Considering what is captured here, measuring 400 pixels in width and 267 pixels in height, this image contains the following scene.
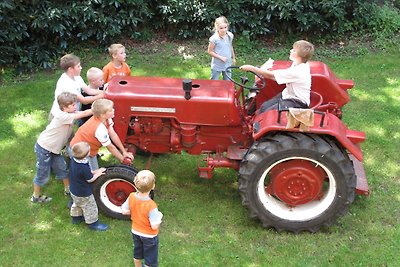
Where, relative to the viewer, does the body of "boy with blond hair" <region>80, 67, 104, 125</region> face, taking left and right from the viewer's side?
facing to the right of the viewer

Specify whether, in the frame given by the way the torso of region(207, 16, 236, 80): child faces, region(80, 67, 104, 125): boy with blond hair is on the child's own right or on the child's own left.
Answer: on the child's own right

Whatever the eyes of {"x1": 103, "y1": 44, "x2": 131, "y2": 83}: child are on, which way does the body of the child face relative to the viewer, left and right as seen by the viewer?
facing the viewer and to the right of the viewer

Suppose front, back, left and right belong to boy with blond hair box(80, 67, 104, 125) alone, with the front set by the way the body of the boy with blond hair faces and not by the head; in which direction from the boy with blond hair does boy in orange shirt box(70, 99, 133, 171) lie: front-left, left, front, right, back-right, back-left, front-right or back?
right

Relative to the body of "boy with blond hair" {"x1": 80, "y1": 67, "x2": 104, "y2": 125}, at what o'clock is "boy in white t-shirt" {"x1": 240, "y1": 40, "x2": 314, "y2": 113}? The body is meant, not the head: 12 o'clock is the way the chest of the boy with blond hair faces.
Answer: The boy in white t-shirt is roughly at 1 o'clock from the boy with blond hair.

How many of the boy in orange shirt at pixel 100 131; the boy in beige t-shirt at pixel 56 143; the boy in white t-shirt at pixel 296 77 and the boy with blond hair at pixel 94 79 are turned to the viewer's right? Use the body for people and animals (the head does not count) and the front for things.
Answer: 3

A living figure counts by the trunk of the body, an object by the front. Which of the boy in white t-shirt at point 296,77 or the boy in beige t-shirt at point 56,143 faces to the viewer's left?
the boy in white t-shirt at point 296,77

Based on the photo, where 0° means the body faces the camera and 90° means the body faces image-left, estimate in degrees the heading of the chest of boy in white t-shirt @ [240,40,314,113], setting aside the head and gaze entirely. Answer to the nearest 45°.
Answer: approximately 90°

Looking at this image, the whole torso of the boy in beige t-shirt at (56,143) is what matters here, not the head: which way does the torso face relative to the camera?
to the viewer's right

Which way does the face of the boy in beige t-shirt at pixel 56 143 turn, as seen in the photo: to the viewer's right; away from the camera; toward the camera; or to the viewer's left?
to the viewer's right

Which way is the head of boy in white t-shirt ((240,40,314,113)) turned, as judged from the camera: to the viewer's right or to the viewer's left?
to the viewer's left

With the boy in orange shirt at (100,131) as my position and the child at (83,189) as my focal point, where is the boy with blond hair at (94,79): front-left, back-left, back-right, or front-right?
back-right

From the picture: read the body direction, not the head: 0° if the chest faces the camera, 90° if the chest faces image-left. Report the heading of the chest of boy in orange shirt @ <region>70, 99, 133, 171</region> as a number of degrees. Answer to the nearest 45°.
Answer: approximately 270°

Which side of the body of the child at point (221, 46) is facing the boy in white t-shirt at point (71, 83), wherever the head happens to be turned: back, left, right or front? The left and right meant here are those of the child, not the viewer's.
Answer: right
